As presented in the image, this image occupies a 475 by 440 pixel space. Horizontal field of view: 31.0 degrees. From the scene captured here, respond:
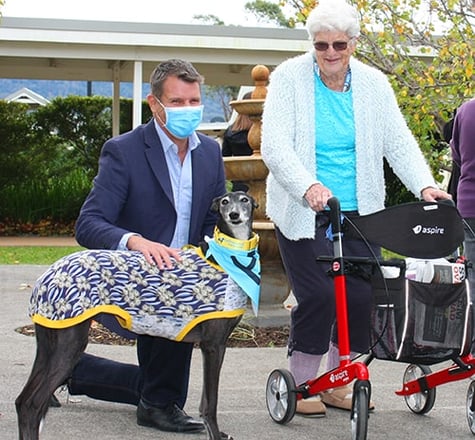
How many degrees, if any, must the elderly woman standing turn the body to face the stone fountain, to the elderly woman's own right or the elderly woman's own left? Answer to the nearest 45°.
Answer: approximately 180°

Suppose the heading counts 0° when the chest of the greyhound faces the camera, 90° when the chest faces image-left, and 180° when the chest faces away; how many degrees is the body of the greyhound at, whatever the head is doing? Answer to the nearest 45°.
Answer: approximately 270°

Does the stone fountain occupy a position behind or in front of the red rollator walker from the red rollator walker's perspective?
behind

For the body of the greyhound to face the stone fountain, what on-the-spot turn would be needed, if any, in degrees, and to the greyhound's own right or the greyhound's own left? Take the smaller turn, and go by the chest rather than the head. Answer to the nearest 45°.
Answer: approximately 90° to the greyhound's own left

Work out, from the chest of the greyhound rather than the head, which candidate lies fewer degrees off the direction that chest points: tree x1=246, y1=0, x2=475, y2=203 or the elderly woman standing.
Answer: the elderly woman standing

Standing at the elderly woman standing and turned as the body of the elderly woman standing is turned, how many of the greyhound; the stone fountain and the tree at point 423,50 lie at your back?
2

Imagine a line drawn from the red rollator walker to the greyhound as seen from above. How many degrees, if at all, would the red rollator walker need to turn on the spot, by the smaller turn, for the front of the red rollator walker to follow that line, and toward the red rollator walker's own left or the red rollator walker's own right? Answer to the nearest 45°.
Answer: approximately 135° to the red rollator walker's own right

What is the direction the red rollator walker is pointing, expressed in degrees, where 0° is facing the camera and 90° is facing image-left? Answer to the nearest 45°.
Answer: approximately 315°

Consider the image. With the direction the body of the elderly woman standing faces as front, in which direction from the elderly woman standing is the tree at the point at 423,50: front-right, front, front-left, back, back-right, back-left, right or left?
back

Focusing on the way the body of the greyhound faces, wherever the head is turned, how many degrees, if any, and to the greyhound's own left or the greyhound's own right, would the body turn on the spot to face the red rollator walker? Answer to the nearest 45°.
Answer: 0° — it already faces it

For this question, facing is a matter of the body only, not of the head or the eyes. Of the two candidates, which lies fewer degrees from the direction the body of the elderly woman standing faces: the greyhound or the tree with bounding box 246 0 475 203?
the greyhound

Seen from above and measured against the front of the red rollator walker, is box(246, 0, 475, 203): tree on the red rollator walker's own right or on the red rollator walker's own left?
on the red rollator walker's own left

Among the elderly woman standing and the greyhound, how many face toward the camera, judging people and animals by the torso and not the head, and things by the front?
1
